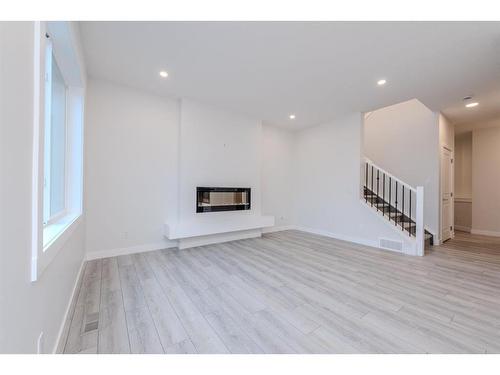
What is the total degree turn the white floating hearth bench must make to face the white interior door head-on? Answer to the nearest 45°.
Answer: approximately 45° to its left

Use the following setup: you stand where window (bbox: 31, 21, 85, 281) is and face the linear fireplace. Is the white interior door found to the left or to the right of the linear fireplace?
right

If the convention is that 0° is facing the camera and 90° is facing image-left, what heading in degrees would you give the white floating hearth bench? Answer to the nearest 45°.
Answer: approximately 315°

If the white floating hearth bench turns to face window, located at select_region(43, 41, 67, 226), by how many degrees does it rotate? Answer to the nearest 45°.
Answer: approximately 90° to its right

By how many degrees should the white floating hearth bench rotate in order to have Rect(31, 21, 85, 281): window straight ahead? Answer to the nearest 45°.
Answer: approximately 90° to its right

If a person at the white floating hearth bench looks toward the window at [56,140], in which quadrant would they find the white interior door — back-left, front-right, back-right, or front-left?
back-left
